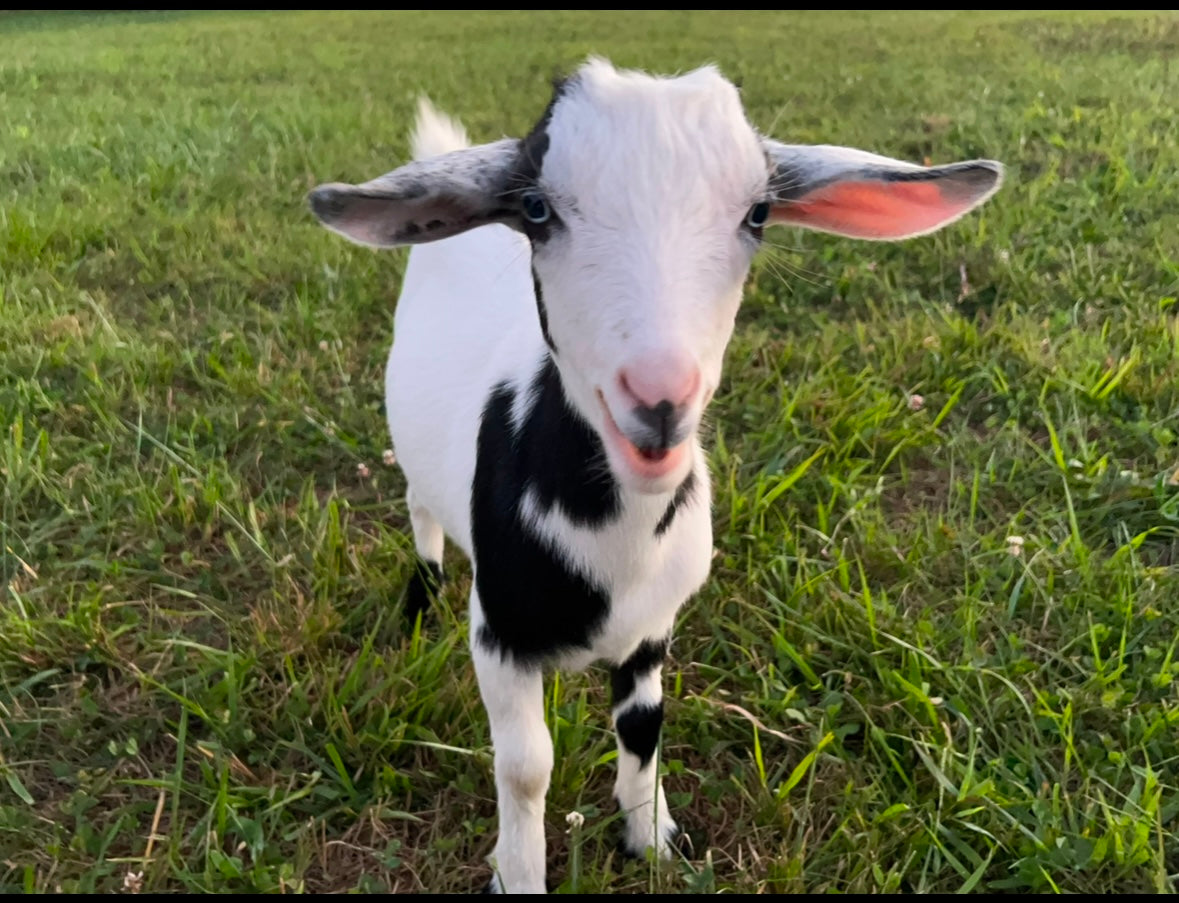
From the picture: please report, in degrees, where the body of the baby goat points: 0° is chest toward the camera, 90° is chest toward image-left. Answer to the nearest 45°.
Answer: approximately 315°
